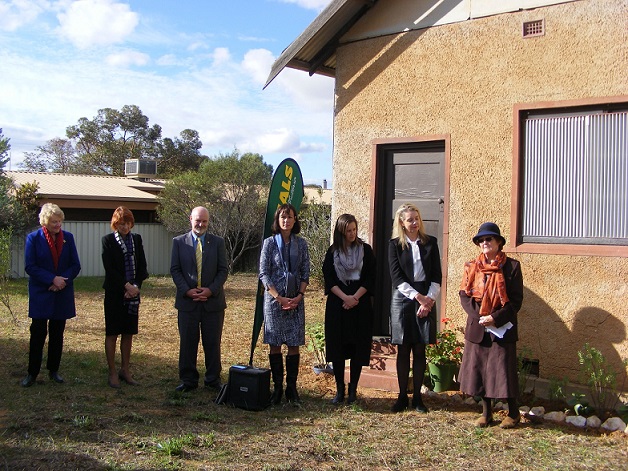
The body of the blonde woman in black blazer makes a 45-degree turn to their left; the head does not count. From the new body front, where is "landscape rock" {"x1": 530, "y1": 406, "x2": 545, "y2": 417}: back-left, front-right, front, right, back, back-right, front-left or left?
front-left

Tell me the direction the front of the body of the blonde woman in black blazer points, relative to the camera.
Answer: toward the camera

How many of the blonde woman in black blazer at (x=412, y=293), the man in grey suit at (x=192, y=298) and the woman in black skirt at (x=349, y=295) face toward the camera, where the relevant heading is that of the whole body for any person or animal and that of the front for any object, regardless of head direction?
3

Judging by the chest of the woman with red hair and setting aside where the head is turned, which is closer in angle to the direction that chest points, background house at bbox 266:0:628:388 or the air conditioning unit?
the background house

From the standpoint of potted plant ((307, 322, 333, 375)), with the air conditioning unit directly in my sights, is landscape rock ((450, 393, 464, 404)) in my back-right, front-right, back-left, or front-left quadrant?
back-right

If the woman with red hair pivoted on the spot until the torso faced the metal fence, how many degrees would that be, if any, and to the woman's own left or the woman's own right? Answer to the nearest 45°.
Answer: approximately 135° to the woman's own left

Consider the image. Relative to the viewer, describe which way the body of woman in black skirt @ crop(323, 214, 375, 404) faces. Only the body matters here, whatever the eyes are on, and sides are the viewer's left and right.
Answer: facing the viewer

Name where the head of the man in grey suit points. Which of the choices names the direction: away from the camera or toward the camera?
toward the camera

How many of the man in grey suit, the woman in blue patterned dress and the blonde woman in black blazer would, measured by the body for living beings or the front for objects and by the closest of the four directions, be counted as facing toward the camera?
3

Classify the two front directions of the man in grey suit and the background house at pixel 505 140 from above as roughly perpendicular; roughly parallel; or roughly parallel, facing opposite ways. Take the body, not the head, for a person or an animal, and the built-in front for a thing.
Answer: roughly parallel

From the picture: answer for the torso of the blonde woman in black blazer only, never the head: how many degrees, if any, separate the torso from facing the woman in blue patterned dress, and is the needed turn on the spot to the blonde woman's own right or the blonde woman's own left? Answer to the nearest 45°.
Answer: approximately 90° to the blonde woman's own right

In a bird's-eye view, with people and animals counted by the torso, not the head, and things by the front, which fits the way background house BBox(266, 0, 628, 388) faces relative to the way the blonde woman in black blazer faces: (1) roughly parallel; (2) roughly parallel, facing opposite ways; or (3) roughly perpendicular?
roughly parallel

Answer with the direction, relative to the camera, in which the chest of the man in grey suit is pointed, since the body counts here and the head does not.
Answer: toward the camera
